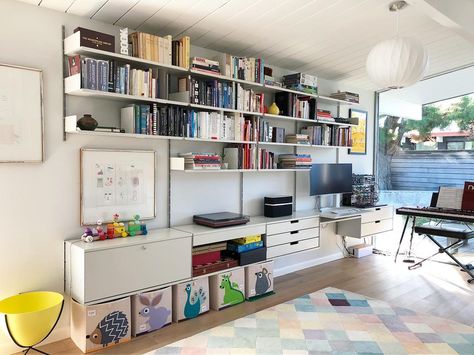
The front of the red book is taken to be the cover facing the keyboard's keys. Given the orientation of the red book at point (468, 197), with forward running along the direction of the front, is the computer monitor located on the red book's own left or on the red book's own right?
on the red book's own right

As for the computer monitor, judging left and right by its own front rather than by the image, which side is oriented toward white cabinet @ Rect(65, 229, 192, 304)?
right

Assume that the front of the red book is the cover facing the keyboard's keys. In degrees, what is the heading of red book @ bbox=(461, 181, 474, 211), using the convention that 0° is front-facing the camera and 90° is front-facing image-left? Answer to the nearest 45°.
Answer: approximately 0°

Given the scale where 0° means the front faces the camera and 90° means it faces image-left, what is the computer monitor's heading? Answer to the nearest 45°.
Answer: approximately 315°

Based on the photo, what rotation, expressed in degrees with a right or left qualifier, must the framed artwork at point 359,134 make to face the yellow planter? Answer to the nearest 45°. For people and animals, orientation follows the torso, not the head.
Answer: approximately 90° to its right

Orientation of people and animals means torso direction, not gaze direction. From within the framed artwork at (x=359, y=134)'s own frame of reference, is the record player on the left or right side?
on its right

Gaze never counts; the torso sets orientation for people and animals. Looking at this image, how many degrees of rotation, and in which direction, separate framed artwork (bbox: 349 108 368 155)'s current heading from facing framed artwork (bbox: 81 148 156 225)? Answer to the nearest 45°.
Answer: approximately 90° to its right

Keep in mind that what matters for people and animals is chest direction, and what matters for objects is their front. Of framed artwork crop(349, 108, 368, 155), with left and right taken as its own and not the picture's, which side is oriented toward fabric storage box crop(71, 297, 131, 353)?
right
